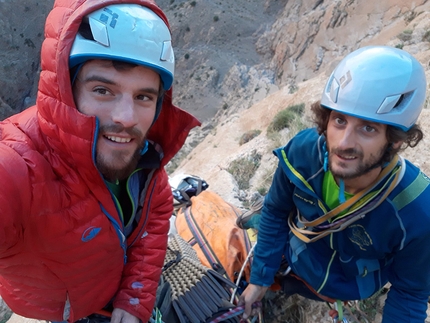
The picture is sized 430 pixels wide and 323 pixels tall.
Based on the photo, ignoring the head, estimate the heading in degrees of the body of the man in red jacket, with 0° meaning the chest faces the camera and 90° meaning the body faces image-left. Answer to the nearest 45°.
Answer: approximately 315°

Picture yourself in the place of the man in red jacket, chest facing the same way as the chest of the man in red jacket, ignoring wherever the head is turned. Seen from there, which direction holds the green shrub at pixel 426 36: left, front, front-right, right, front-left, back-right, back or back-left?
left

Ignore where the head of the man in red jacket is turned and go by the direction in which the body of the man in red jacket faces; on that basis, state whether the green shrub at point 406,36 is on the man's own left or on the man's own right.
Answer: on the man's own left

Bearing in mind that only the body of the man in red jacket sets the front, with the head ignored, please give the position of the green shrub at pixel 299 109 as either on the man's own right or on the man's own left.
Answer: on the man's own left
